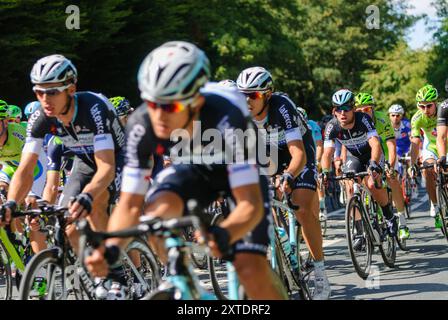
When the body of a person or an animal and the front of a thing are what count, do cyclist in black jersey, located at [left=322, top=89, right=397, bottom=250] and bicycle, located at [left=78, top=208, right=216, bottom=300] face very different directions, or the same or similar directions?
same or similar directions

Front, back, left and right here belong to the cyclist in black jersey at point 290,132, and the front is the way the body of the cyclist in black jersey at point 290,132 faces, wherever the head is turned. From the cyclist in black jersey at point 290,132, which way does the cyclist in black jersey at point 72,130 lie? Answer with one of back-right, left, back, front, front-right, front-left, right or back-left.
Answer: front

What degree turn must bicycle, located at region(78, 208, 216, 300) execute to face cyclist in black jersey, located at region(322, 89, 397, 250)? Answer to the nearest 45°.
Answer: approximately 180°

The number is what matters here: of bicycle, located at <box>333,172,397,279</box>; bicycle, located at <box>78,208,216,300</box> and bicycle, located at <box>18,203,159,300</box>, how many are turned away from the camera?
0

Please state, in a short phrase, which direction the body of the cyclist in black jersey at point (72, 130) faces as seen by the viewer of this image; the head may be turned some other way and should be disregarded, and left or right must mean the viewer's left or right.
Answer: facing the viewer and to the left of the viewer

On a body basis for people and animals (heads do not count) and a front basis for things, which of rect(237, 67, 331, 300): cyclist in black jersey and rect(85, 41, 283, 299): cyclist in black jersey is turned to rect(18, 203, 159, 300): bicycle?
rect(237, 67, 331, 300): cyclist in black jersey

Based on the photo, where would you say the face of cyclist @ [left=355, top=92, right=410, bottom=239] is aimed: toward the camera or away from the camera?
toward the camera

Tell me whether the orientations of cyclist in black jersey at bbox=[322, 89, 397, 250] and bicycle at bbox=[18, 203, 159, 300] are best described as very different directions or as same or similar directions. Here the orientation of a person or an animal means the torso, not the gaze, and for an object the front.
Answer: same or similar directions

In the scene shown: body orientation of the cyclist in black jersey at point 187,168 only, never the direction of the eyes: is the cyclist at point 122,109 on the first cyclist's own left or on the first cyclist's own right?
on the first cyclist's own right

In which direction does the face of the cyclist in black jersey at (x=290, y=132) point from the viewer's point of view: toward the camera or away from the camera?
toward the camera

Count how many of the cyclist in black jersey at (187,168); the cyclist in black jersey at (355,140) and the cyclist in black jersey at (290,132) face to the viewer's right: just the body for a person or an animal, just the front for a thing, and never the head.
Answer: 0

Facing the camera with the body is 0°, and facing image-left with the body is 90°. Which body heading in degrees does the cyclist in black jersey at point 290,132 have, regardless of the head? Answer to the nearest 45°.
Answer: approximately 45°

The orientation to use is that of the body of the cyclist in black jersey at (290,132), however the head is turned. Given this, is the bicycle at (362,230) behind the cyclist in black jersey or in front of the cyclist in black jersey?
behind

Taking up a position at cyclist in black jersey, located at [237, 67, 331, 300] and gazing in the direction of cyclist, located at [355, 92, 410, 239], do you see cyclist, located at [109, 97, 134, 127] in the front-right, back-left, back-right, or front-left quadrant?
front-left

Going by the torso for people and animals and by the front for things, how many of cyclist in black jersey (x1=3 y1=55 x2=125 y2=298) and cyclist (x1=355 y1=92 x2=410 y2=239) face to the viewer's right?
0

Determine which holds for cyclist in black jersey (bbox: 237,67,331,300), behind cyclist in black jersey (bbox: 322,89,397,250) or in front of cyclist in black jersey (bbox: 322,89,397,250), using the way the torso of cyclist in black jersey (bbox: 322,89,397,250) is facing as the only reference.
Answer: in front
